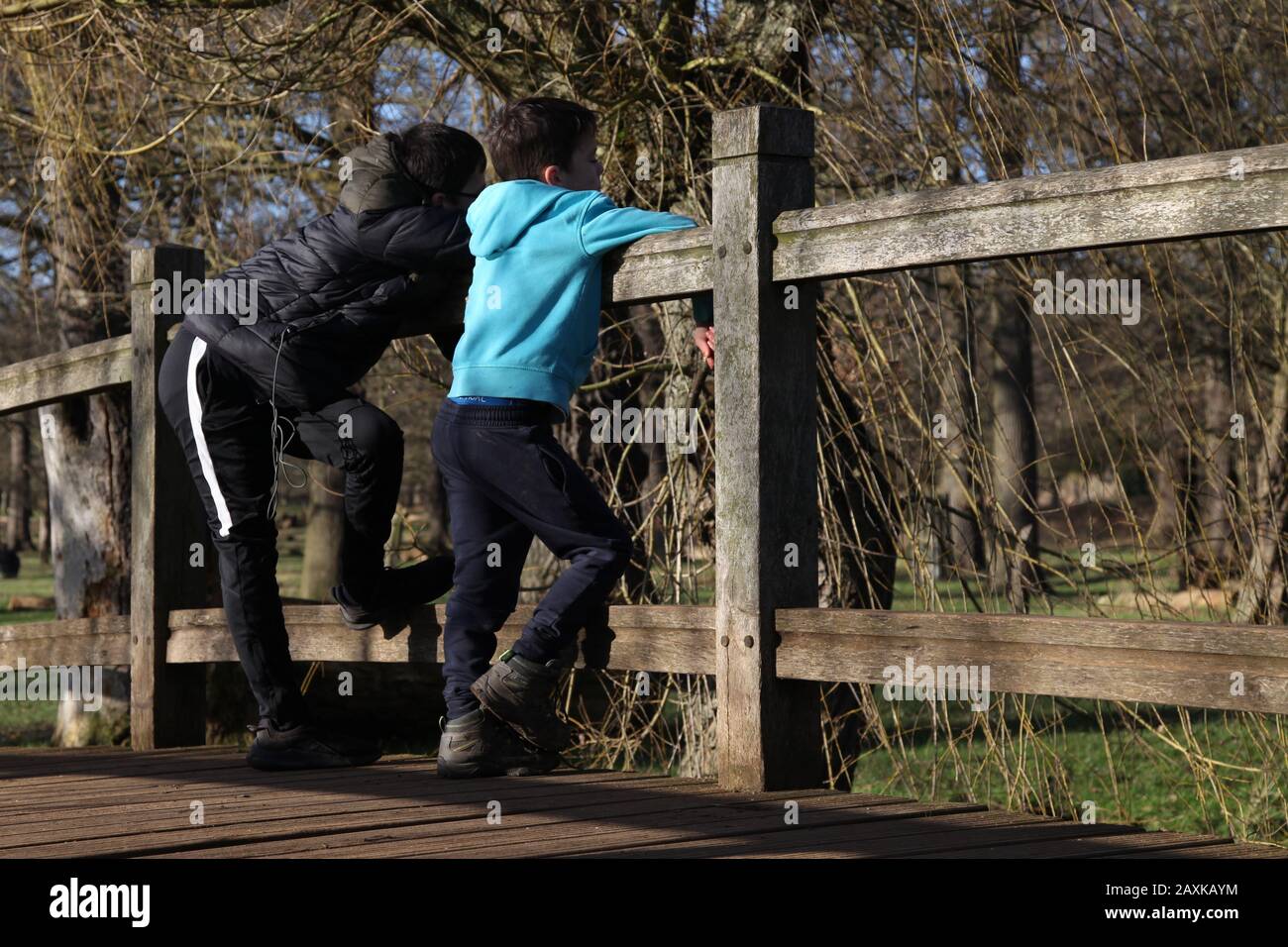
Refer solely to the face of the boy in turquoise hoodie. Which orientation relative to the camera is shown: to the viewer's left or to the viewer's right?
to the viewer's right

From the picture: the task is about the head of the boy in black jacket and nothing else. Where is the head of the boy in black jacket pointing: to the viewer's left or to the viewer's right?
to the viewer's right

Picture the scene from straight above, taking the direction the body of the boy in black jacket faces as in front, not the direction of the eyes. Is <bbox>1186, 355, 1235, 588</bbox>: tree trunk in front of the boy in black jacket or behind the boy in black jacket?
in front

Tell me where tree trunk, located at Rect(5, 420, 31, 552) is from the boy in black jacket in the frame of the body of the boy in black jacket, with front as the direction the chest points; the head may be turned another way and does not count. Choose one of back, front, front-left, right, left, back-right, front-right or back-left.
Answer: left

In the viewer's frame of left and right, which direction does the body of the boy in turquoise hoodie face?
facing away from the viewer and to the right of the viewer

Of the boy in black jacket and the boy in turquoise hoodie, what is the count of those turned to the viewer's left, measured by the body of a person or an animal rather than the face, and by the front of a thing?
0

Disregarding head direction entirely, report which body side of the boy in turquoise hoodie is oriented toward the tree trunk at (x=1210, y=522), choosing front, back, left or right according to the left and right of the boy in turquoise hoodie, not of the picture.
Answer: front

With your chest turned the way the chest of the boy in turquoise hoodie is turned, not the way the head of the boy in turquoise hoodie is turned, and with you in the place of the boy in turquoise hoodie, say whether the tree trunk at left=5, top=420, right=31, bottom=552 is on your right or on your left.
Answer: on your left

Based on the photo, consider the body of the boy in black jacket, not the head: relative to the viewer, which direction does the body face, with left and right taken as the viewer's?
facing to the right of the viewer

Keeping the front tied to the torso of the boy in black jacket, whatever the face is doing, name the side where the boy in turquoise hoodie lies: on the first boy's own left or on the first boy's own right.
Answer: on the first boy's own right

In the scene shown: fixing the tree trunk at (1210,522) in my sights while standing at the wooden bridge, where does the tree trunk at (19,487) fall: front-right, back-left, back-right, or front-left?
front-left

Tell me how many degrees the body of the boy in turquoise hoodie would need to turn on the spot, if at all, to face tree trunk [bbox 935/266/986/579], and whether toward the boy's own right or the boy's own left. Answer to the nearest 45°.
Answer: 0° — they already face it

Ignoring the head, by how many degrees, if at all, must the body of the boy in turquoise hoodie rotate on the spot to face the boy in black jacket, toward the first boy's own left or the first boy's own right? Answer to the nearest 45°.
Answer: approximately 90° to the first boy's own left
